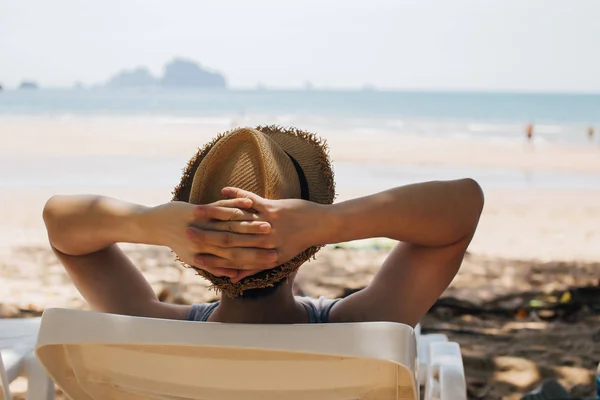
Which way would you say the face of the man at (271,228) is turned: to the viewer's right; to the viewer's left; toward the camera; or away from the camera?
away from the camera

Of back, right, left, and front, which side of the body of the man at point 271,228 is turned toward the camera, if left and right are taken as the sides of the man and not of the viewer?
back
